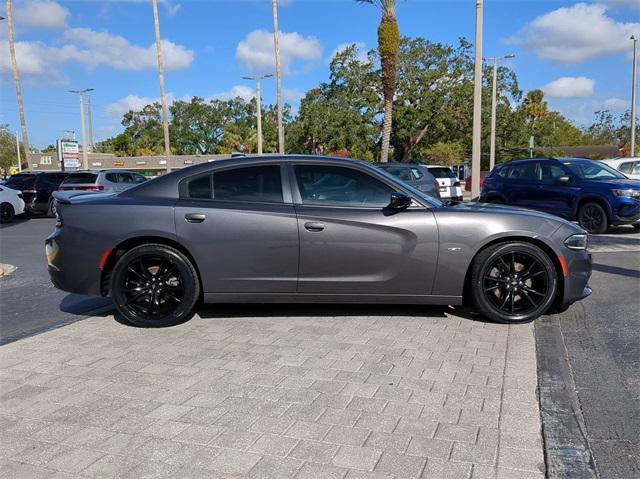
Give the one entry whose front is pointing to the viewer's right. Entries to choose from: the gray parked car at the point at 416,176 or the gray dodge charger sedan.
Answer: the gray dodge charger sedan

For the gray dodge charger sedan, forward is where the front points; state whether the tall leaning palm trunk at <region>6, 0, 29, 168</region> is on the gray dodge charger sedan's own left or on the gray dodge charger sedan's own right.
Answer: on the gray dodge charger sedan's own left

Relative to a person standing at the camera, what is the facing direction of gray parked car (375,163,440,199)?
facing away from the viewer and to the left of the viewer

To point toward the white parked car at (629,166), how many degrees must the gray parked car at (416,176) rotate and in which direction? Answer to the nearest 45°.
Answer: approximately 90° to its right

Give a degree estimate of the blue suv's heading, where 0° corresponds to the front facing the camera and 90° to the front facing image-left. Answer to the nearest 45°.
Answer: approximately 315°

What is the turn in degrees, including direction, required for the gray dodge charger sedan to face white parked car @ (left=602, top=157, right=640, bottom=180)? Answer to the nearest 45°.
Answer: approximately 45° to its left

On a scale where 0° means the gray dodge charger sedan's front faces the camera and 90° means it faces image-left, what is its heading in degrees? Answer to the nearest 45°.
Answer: approximately 270°

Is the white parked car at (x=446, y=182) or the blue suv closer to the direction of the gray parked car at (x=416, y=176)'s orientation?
the white parked car

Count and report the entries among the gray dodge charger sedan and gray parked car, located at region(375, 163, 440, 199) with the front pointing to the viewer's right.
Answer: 1

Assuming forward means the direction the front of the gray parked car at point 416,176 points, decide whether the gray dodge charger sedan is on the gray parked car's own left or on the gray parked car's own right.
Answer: on the gray parked car's own left

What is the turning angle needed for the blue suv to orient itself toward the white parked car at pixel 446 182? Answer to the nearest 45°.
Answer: approximately 180°
